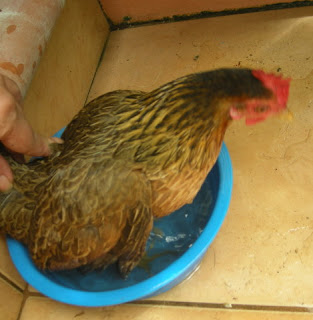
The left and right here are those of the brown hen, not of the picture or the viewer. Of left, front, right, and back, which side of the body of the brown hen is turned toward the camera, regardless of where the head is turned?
right
